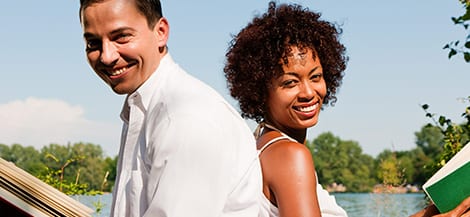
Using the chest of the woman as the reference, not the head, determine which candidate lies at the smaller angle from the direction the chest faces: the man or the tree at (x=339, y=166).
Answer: the tree

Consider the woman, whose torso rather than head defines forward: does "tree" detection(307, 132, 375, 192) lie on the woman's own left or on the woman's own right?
on the woman's own left

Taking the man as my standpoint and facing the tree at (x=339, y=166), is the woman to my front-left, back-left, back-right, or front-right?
front-right

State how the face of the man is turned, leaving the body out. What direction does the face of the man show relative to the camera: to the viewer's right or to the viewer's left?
to the viewer's left

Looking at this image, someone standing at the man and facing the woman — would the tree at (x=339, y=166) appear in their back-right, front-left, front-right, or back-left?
front-left

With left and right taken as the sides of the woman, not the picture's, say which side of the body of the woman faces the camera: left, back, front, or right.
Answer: right

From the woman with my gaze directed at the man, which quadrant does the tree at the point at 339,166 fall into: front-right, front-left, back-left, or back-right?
back-right

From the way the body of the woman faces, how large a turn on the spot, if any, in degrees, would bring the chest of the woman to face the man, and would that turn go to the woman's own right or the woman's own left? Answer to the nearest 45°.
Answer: approximately 135° to the woman's own right
